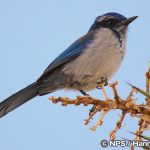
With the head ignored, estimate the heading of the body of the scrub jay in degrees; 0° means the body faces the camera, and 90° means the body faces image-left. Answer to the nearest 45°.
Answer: approximately 270°
